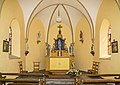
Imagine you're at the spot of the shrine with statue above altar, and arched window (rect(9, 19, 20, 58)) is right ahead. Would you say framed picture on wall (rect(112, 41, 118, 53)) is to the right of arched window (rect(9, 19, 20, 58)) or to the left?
left

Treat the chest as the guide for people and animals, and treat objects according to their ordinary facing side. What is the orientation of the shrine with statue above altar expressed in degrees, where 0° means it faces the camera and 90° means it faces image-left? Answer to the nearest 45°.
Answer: approximately 0°

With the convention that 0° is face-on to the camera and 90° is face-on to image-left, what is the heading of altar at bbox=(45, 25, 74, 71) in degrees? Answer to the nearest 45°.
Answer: approximately 0°

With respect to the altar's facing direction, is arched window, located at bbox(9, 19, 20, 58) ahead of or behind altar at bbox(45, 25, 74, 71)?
ahead

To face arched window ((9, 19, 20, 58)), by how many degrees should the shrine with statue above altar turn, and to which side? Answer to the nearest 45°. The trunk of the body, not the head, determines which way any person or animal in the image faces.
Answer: approximately 45° to its right
